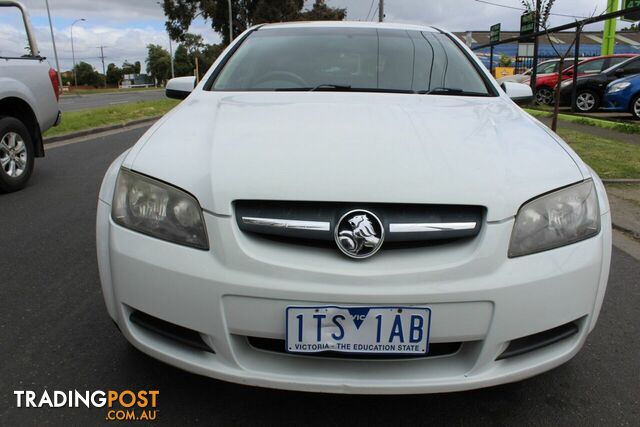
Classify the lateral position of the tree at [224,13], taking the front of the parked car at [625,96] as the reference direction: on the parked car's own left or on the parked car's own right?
on the parked car's own right

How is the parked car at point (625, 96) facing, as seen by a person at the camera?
facing the viewer and to the left of the viewer

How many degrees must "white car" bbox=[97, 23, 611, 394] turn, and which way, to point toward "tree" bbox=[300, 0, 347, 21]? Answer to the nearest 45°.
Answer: approximately 180°

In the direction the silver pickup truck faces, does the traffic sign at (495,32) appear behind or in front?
behind

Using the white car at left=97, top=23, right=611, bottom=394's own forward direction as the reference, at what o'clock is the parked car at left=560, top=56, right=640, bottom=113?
The parked car is roughly at 7 o'clock from the white car.

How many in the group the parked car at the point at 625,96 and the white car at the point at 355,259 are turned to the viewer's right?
0

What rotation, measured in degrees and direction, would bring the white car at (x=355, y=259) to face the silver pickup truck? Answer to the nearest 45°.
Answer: approximately 135° to its right

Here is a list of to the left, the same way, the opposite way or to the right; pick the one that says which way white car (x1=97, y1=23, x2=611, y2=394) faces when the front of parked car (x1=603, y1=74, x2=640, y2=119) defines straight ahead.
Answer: to the left

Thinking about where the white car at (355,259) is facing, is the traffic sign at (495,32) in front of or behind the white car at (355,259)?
behind

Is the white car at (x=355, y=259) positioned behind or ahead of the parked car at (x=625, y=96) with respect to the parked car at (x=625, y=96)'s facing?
ahead

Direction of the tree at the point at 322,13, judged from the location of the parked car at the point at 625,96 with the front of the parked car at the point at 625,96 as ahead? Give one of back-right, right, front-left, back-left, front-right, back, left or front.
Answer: right

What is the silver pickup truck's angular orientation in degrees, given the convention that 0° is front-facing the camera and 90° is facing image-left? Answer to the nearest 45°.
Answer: approximately 45°

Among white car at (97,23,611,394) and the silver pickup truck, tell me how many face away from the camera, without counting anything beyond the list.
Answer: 0
